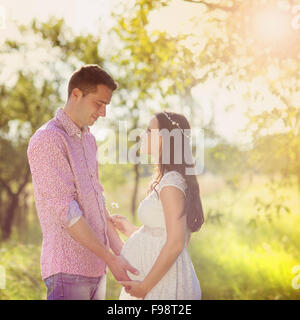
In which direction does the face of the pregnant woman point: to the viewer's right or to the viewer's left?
to the viewer's left

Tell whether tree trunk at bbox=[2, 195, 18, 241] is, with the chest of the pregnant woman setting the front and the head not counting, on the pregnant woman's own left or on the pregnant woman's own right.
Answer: on the pregnant woman's own right

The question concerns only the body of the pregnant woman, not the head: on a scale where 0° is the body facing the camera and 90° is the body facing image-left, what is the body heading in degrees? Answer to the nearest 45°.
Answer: approximately 90°
